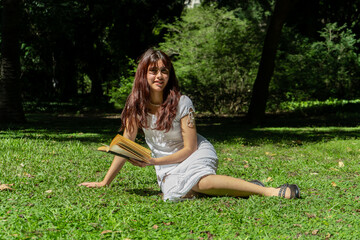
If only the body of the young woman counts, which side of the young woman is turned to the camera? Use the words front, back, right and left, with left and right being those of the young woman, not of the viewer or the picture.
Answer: front

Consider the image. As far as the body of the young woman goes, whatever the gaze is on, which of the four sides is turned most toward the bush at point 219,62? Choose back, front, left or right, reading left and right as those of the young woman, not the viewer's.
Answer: back
